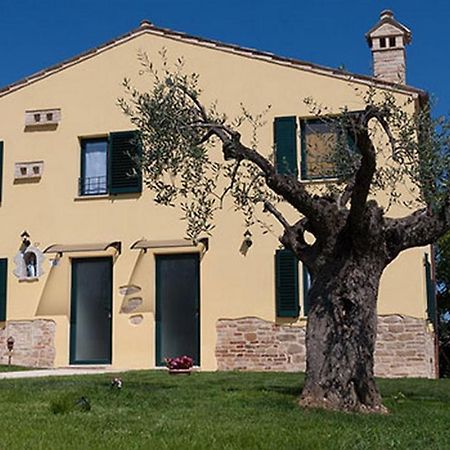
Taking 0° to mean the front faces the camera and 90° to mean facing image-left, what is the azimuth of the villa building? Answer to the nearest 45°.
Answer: approximately 0°

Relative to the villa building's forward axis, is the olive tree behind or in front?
in front

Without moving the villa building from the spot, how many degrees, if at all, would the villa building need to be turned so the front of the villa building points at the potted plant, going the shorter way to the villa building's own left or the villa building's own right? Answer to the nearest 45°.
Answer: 0° — it already faces it
